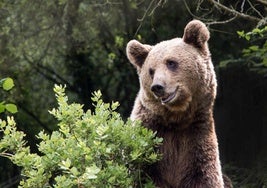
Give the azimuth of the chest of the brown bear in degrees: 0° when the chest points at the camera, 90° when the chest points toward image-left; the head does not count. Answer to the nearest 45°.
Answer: approximately 45°

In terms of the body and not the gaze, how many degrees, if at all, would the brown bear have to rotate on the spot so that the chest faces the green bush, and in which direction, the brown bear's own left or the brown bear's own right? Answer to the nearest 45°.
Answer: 0° — it already faces it
